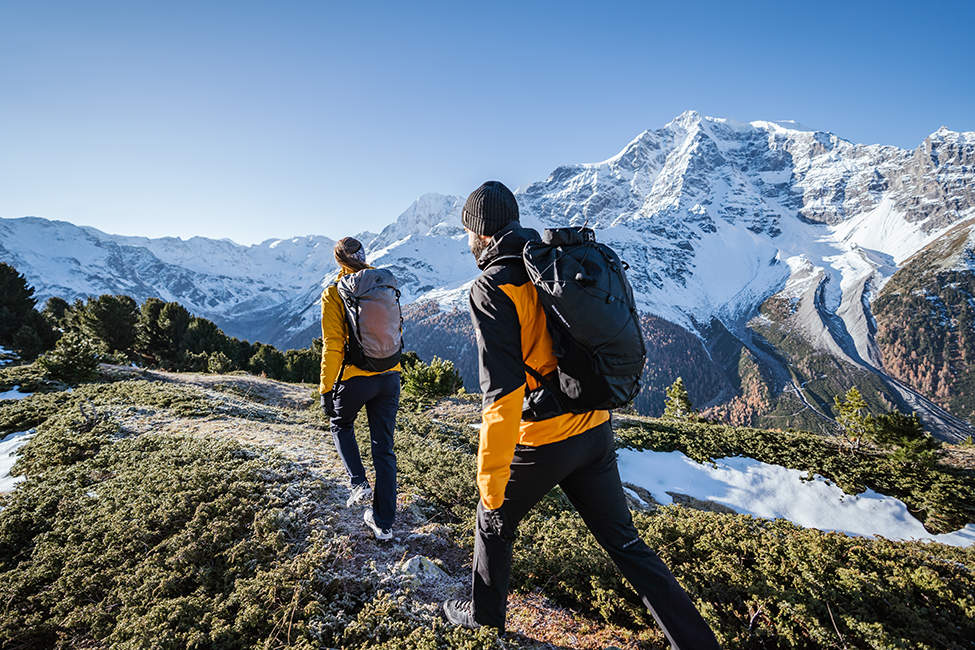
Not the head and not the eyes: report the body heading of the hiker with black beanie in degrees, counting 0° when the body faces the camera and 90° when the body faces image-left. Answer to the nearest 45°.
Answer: approximately 135°

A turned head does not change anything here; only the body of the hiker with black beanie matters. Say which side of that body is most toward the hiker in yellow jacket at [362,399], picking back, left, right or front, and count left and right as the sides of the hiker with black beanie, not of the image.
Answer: front

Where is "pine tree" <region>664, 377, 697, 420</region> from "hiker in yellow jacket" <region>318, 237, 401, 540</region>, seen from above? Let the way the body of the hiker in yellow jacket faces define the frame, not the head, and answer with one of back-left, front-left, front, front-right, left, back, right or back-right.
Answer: right

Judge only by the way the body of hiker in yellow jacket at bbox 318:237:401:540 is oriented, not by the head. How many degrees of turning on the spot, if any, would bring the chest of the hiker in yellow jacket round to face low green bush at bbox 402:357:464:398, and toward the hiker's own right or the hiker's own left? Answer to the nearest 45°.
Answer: approximately 45° to the hiker's own right

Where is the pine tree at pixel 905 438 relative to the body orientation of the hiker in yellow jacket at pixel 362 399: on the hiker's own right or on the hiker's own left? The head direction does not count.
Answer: on the hiker's own right

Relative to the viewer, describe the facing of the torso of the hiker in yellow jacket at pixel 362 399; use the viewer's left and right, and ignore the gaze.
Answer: facing away from the viewer and to the left of the viewer

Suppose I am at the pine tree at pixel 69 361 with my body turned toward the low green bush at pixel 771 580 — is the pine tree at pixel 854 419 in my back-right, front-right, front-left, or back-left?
front-left

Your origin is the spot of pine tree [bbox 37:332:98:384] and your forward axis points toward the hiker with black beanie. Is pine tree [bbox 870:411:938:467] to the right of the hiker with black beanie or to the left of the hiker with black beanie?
left

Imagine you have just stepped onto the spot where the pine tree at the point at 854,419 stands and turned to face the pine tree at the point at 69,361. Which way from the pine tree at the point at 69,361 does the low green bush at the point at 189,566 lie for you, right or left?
left

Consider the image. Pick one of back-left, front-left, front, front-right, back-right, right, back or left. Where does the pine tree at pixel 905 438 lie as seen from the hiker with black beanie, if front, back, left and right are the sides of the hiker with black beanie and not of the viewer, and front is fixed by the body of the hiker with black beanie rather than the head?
right

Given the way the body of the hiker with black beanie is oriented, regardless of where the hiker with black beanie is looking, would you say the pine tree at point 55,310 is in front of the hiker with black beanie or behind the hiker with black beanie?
in front

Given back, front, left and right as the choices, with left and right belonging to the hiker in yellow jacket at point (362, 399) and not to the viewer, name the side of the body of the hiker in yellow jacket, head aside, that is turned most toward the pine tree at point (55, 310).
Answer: front

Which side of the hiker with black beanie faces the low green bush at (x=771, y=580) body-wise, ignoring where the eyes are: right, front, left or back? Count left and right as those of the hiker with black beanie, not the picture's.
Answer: right
